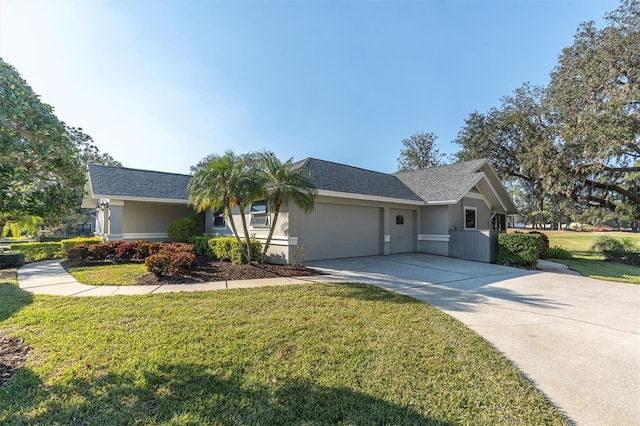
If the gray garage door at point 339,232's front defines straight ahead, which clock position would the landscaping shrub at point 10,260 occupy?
The landscaping shrub is roughly at 4 o'clock from the gray garage door.

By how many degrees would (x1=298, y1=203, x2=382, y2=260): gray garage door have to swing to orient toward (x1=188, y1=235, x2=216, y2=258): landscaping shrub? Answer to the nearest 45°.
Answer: approximately 135° to its right

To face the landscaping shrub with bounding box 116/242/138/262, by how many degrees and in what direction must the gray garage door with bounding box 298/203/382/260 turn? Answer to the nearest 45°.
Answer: approximately 135° to its right

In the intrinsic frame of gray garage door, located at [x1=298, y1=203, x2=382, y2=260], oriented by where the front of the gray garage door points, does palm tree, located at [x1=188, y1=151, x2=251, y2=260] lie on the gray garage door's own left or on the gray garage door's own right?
on the gray garage door's own right

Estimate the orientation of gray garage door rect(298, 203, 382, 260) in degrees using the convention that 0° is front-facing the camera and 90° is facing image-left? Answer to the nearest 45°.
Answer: approximately 315°

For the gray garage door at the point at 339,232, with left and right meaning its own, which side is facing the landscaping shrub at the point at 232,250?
right

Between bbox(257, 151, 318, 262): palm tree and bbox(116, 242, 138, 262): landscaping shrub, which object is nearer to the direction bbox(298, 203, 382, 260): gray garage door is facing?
the palm tree

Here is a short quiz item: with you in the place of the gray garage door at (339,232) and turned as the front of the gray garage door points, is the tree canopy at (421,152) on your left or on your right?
on your left

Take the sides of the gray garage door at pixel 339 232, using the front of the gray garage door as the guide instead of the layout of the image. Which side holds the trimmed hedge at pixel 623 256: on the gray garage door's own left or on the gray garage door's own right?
on the gray garage door's own left

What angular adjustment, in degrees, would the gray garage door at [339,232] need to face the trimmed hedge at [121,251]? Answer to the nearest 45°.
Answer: approximately 135° to its right

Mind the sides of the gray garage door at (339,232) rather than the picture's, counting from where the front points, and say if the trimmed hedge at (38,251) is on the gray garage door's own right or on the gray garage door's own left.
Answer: on the gray garage door's own right

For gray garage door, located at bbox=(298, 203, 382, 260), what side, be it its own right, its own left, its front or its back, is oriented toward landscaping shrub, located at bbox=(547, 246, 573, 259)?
left

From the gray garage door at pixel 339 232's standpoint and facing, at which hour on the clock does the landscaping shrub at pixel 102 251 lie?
The landscaping shrub is roughly at 4 o'clock from the gray garage door.
